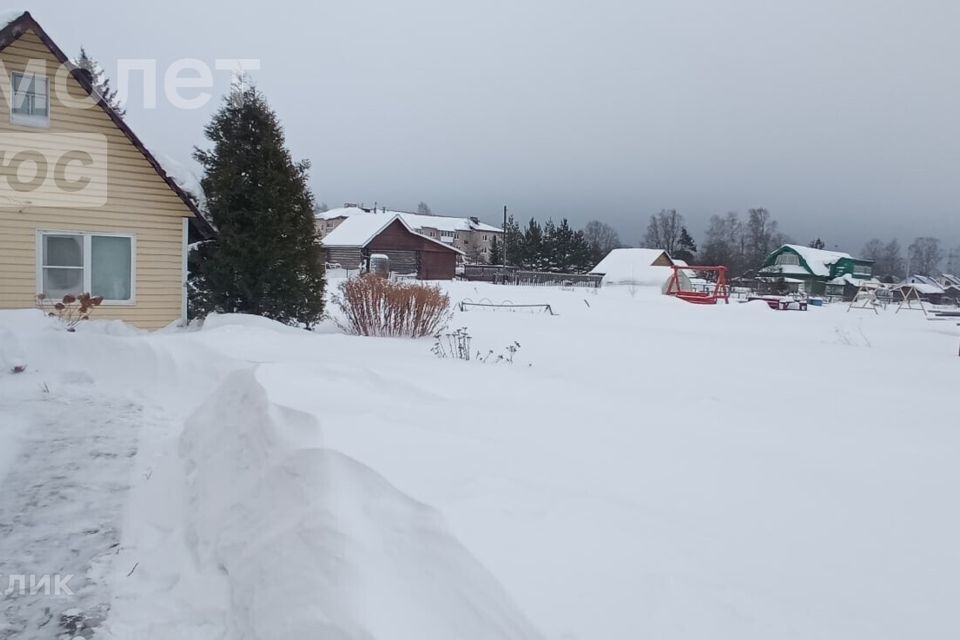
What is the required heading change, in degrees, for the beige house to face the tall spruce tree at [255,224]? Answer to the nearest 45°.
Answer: approximately 90° to its left

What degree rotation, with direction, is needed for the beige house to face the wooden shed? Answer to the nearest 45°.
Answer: approximately 135° to its left

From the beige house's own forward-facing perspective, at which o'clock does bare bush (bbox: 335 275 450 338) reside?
The bare bush is roughly at 10 o'clock from the beige house.

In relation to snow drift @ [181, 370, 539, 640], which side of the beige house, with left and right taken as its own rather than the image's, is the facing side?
front

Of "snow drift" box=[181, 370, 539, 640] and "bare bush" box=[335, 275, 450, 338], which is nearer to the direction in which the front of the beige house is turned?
the snow drift

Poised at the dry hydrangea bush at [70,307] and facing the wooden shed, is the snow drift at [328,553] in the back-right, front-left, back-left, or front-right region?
back-right

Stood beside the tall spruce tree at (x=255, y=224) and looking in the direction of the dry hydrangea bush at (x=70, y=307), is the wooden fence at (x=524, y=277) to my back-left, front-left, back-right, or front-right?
back-right

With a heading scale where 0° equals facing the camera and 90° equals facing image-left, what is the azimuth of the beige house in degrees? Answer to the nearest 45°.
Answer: approximately 0°

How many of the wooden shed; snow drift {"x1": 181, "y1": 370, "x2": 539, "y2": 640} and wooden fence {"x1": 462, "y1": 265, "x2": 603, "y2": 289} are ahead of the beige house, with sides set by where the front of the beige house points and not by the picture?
1

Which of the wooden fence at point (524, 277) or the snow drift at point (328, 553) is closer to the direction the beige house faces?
the snow drift

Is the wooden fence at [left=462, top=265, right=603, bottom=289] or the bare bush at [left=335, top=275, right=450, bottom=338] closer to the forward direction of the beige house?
the bare bush
